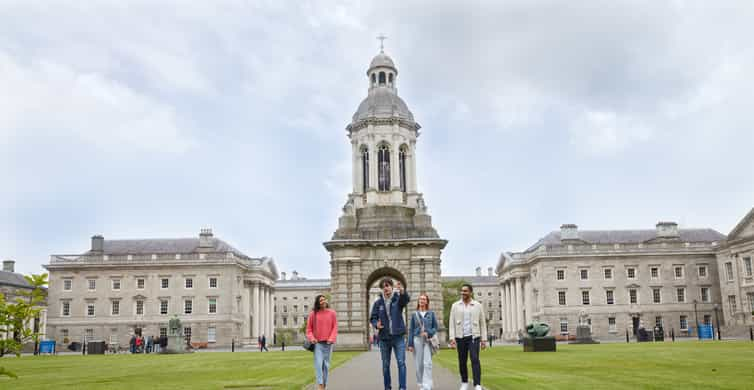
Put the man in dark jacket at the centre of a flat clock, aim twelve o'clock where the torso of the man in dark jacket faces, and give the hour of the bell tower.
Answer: The bell tower is roughly at 6 o'clock from the man in dark jacket.

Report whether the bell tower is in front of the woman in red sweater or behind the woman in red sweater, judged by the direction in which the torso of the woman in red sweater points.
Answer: behind

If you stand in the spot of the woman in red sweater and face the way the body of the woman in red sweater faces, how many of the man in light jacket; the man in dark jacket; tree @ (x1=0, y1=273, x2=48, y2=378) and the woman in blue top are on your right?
1

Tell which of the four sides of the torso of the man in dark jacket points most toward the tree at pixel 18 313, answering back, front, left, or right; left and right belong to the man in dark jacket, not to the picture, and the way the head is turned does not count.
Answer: right

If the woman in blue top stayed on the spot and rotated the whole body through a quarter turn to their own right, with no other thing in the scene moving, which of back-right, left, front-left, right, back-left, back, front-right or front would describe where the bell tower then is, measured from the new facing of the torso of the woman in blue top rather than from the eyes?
right

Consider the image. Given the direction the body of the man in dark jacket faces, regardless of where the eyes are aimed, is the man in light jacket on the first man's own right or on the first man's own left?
on the first man's own left

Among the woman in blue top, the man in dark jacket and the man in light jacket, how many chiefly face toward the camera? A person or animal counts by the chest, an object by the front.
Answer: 3

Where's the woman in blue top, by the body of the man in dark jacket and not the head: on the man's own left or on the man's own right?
on the man's own left

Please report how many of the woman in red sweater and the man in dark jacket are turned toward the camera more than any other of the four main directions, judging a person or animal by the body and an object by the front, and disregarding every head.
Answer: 2
